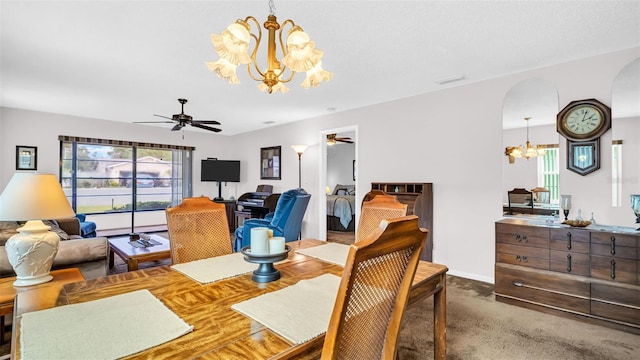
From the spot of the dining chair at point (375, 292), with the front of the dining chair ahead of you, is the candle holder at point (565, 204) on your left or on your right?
on your right

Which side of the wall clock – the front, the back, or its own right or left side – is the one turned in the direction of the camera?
front

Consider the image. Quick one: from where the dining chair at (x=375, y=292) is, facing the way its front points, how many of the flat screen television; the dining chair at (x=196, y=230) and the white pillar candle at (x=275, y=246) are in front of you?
3

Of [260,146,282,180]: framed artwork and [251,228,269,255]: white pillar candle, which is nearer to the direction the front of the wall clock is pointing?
the white pillar candle

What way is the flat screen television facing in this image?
toward the camera

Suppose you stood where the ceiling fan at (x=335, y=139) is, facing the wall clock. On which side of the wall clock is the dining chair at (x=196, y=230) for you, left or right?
right

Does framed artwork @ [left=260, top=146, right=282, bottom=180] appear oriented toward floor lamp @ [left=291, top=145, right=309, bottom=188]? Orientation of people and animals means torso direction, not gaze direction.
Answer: no

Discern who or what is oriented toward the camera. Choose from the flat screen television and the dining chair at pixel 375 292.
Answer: the flat screen television

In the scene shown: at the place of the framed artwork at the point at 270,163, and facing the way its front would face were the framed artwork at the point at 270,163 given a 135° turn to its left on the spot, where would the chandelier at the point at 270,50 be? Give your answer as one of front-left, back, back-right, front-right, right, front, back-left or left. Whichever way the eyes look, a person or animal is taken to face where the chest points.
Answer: right

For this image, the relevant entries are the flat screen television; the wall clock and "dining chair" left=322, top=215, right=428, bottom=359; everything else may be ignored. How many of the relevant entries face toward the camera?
2

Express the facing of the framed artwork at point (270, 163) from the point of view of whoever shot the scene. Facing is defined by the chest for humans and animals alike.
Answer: facing the viewer and to the left of the viewer

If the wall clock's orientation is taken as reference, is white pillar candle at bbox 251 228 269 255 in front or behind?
in front

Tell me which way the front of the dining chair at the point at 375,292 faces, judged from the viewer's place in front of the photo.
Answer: facing away from the viewer and to the left of the viewer

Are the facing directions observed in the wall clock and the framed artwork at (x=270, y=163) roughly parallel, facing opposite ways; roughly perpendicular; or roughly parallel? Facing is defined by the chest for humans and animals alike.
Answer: roughly parallel

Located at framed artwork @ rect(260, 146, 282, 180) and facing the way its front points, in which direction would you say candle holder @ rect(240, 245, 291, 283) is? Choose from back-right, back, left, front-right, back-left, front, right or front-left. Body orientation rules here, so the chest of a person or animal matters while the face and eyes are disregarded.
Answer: front-left

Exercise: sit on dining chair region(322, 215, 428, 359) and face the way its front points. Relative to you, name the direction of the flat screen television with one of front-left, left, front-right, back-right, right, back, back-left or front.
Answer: front

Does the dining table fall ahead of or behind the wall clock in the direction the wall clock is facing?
ahead
